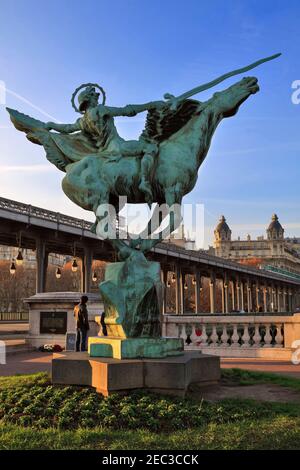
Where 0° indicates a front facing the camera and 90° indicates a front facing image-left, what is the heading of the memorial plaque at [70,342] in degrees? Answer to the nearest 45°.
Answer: approximately 0°

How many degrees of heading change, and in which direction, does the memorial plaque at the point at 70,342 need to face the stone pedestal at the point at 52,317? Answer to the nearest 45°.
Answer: approximately 180°

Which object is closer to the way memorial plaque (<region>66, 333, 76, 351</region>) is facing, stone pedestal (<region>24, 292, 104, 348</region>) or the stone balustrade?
the stone balustrade

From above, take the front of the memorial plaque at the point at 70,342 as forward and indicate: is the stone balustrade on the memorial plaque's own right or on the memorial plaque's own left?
on the memorial plaque's own left
